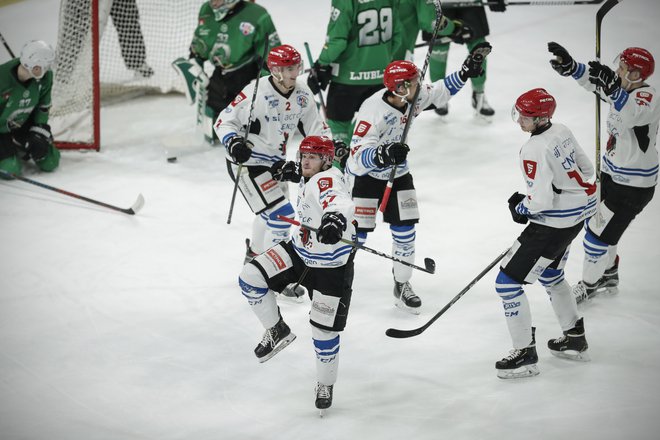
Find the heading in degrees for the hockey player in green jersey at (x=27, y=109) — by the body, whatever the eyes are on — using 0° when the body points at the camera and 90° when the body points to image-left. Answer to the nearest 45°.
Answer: approximately 315°

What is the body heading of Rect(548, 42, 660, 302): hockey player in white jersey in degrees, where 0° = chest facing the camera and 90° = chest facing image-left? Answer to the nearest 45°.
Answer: approximately 45°

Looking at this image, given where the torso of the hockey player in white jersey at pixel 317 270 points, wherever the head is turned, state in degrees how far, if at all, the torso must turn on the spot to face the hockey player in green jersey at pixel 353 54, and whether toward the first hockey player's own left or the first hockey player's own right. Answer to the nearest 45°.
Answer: approximately 135° to the first hockey player's own right

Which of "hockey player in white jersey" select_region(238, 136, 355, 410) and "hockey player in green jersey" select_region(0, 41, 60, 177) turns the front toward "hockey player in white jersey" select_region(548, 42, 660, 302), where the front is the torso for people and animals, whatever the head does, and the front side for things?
the hockey player in green jersey

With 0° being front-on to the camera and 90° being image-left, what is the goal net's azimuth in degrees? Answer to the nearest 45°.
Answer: approximately 315°

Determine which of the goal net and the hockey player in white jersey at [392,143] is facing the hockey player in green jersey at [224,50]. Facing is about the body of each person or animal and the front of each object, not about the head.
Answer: the goal net

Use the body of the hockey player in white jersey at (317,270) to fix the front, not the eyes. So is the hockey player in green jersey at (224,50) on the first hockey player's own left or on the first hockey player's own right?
on the first hockey player's own right

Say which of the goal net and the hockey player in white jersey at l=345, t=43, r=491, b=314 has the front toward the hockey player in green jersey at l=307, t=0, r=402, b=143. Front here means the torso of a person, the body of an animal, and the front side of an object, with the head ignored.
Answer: the goal net

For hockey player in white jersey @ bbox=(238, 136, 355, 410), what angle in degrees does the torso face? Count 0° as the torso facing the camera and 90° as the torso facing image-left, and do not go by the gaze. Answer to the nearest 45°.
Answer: approximately 45°

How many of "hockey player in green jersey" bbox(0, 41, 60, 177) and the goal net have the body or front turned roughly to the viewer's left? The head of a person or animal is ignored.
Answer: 0

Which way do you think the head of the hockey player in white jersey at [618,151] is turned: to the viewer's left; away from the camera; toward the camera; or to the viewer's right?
to the viewer's left
